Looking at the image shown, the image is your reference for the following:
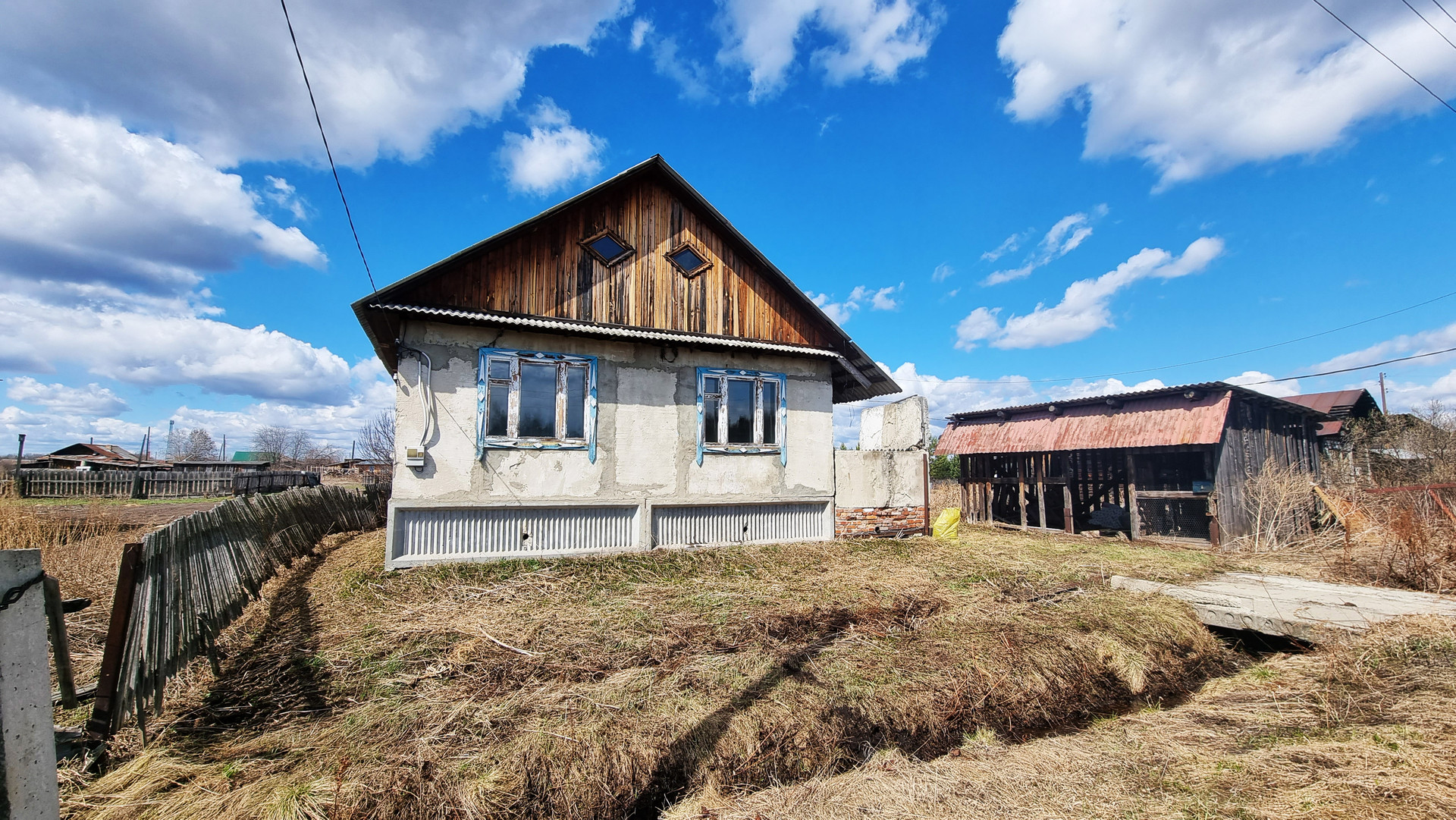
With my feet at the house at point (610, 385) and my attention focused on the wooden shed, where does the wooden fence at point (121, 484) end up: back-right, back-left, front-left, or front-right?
back-left

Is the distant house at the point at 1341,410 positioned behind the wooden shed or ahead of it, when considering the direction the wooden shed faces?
behind

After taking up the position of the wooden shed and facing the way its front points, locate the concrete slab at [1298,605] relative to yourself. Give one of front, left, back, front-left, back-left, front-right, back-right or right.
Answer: front-left

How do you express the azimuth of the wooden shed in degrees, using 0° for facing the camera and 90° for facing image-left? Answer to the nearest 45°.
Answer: approximately 45°

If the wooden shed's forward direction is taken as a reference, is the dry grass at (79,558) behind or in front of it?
in front

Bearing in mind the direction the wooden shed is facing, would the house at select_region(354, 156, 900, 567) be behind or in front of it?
in front
